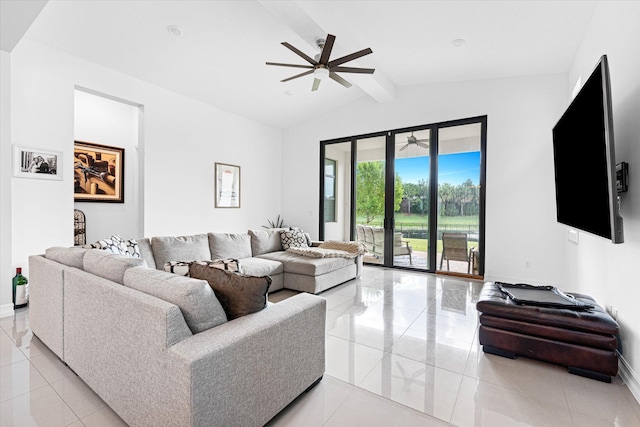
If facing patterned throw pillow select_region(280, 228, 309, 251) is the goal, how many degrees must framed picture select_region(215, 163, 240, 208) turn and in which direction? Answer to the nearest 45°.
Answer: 0° — it already faces it

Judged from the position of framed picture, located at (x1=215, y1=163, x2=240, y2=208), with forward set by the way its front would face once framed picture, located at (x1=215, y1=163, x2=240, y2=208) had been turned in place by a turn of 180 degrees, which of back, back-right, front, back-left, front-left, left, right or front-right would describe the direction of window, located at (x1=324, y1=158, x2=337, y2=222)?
back-right

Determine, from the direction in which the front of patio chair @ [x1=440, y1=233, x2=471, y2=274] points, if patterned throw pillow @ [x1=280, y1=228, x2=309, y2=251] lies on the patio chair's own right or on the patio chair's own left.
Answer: on the patio chair's own left

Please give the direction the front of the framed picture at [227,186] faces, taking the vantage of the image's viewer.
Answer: facing the viewer and to the right of the viewer

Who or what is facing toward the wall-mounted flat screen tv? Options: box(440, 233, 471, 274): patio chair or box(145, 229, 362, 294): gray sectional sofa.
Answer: the gray sectional sofa

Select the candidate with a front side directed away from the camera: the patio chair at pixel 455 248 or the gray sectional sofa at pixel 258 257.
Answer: the patio chair

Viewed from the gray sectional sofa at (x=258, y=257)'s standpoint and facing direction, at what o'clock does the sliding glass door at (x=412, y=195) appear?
The sliding glass door is roughly at 10 o'clock from the gray sectional sofa.

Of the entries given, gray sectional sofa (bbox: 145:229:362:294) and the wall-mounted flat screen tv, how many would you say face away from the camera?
0

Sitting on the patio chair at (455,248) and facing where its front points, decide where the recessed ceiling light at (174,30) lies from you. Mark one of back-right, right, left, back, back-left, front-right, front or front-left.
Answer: back-left

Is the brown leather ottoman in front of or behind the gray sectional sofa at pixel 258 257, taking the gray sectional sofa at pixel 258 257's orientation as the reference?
in front

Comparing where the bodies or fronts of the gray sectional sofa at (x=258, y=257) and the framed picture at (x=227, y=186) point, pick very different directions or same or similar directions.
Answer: same or similar directions

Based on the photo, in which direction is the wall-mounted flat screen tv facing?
to the viewer's left

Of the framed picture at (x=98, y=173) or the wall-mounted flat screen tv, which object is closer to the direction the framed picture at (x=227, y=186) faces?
the wall-mounted flat screen tv

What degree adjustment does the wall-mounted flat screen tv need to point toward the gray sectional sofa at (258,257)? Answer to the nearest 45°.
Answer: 0° — it already faces it

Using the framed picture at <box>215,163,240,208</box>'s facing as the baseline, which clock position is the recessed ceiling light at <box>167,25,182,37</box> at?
The recessed ceiling light is roughly at 2 o'clock from the framed picture.

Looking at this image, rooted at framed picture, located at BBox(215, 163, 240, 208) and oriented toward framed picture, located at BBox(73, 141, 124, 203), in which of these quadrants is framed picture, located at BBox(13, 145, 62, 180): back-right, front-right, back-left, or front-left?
front-left

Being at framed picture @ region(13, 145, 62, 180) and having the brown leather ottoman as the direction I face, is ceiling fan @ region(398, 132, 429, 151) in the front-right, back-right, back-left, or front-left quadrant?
front-left
